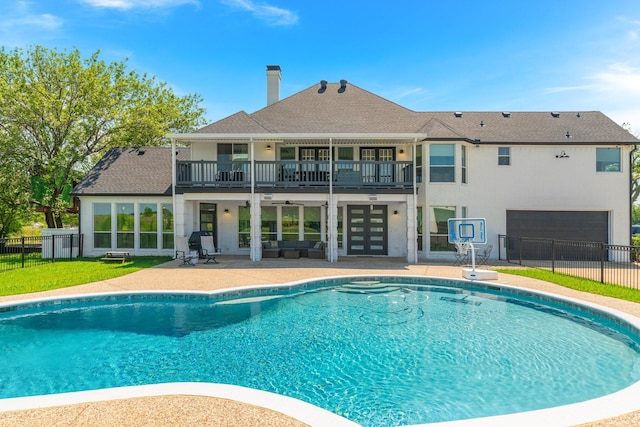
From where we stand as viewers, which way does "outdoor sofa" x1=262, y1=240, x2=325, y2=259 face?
facing the viewer

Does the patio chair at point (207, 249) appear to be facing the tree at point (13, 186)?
no

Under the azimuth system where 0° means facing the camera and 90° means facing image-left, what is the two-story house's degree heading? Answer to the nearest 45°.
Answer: approximately 0°

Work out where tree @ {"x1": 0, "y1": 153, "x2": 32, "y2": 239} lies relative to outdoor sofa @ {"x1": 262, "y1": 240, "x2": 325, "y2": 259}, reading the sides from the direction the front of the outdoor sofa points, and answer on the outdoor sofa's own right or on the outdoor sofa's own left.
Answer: on the outdoor sofa's own right

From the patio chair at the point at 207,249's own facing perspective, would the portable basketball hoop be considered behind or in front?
in front

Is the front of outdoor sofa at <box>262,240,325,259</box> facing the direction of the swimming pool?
yes

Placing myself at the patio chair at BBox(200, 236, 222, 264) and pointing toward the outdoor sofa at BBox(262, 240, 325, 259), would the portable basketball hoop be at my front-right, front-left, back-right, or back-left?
front-right

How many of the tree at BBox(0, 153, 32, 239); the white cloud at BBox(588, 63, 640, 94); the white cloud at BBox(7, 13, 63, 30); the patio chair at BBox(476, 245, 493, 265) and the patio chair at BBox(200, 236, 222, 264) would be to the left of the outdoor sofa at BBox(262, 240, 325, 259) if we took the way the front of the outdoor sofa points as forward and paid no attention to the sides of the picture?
2

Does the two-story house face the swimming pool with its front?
yes
